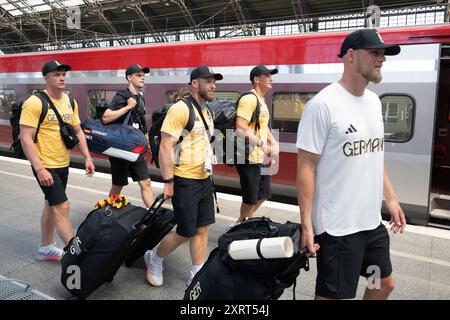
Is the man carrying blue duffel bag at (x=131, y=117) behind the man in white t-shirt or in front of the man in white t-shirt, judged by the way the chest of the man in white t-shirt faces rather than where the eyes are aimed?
behind

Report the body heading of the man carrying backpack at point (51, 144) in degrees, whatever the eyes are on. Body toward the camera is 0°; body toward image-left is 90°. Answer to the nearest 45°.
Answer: approximately 315°

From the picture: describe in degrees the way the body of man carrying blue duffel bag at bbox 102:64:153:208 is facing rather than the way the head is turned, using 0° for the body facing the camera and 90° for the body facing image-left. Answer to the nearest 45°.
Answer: approximately 315°

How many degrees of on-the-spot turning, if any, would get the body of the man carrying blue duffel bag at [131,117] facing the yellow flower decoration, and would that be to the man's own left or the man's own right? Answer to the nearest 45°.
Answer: approximately 45° to the man's own right
